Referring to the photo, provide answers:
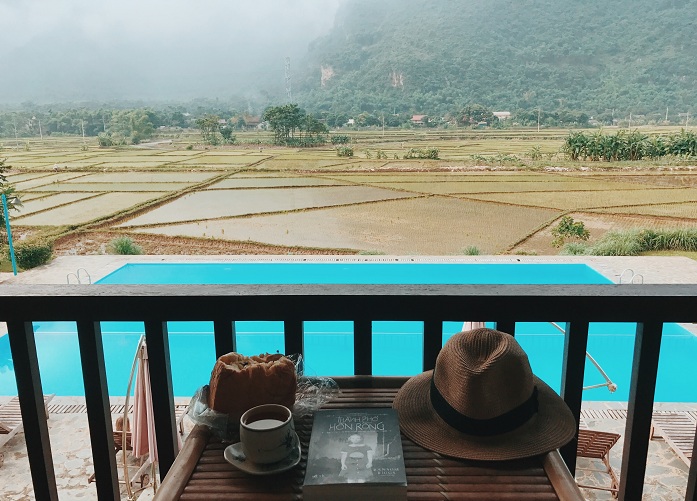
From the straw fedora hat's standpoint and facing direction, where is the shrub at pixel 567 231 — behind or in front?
behind

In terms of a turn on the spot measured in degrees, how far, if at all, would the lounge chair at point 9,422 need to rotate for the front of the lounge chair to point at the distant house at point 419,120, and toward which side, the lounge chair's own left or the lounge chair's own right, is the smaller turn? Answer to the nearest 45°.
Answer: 0° — it already faces it

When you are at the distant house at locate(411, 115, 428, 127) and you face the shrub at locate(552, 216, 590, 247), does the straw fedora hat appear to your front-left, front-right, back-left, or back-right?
front-right

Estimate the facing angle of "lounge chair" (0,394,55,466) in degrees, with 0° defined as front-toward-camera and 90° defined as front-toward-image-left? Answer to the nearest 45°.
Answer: approximately 225°

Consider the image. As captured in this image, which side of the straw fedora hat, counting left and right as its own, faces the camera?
front

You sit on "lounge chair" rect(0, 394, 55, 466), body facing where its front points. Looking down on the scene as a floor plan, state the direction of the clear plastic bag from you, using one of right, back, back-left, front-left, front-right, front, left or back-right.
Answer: back-right

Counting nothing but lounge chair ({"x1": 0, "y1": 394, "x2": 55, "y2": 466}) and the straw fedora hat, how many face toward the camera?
1

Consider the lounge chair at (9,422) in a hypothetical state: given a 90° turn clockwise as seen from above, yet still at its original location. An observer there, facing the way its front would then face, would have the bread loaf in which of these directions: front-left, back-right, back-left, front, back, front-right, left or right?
front-right

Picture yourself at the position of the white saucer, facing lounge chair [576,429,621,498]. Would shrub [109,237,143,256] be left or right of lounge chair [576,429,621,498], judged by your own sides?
left

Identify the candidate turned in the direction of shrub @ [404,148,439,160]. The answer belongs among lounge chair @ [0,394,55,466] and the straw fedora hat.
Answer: the lounge chair

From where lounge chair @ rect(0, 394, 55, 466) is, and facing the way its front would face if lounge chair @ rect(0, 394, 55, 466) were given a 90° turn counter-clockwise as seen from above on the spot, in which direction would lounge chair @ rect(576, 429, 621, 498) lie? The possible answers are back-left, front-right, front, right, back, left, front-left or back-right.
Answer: back

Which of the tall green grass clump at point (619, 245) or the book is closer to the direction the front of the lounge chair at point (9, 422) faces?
the tall green grass clump

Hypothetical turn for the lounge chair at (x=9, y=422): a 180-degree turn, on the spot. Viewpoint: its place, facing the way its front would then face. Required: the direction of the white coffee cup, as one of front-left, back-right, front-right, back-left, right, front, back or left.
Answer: front-left

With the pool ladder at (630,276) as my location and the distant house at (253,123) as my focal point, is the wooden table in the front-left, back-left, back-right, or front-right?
back-left

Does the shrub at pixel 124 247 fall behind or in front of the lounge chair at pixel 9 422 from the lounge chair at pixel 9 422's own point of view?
in front

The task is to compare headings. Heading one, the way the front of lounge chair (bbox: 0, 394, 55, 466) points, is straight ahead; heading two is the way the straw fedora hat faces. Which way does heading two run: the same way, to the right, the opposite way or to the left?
the opposite way
